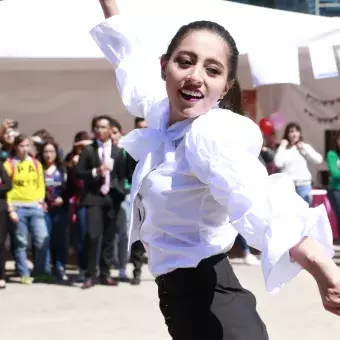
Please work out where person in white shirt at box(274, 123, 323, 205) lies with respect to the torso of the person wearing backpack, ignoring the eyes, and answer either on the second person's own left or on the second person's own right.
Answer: on the second person's own left

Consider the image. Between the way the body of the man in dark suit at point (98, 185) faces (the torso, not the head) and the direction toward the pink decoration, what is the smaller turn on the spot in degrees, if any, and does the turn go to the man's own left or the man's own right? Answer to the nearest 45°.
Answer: approximately 135° to the man's own left

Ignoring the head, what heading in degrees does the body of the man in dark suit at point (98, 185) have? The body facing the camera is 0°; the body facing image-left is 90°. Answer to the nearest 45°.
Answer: approximately 0°

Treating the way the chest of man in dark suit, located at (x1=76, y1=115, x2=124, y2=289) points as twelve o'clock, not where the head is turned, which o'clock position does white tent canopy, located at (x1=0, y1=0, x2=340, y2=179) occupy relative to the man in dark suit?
The white tent canopy is roughly at 6 o'clock from the man in dark suit.

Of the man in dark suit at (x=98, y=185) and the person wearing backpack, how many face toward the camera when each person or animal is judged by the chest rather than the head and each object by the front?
2
